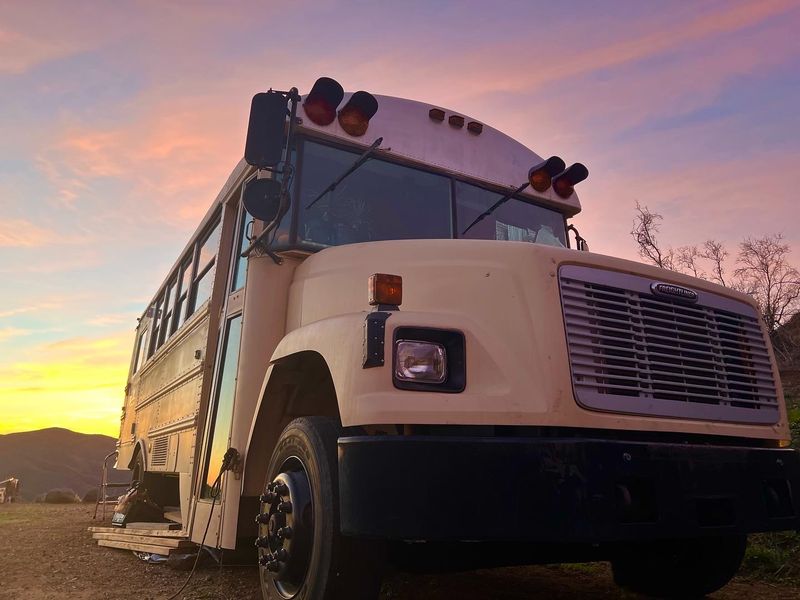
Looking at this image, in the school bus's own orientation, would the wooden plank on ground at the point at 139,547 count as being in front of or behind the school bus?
behind

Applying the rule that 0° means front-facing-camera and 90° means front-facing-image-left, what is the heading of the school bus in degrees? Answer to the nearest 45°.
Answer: approximately 315°
